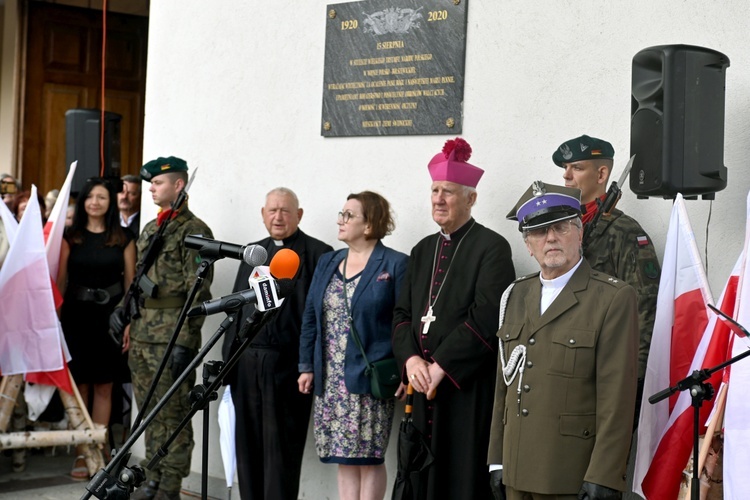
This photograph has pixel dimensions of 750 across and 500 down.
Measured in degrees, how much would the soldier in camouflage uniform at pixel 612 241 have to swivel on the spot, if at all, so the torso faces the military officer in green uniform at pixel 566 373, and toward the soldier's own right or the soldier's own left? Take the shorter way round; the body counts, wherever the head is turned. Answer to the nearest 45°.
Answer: approximately 45° to the soldier's own left

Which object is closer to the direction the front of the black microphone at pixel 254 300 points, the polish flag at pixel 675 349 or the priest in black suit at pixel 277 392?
the polish flag

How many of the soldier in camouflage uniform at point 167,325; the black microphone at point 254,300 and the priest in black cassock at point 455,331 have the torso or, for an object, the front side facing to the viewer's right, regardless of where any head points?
1

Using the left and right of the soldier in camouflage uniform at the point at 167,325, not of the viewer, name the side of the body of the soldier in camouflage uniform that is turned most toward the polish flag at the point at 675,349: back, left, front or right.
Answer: left

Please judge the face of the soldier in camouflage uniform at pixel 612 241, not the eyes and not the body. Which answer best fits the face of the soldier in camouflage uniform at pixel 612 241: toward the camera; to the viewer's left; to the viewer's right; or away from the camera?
to the viewer's left

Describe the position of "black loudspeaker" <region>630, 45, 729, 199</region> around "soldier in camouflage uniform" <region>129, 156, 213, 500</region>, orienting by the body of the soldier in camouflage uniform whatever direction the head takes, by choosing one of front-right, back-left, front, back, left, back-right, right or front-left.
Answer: left

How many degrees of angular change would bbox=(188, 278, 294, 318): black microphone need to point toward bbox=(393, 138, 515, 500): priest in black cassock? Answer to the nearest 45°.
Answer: approximately 45° to its left

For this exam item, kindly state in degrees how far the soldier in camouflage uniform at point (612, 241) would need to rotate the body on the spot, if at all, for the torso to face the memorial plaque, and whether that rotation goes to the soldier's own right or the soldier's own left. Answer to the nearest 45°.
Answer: approximately 90° to the soldier's own right

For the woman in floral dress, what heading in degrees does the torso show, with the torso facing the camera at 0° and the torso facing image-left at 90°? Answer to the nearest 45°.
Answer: approximately 45°

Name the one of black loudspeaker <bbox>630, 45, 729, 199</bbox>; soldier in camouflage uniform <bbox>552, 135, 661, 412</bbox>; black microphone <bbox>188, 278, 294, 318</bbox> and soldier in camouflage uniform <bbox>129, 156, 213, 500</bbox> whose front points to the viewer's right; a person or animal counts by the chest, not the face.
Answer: the black microphone

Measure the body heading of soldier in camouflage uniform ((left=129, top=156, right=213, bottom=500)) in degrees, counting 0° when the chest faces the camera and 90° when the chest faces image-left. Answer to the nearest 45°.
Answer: approximately 45°

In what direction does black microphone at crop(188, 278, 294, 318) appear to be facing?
to the viewer's right
